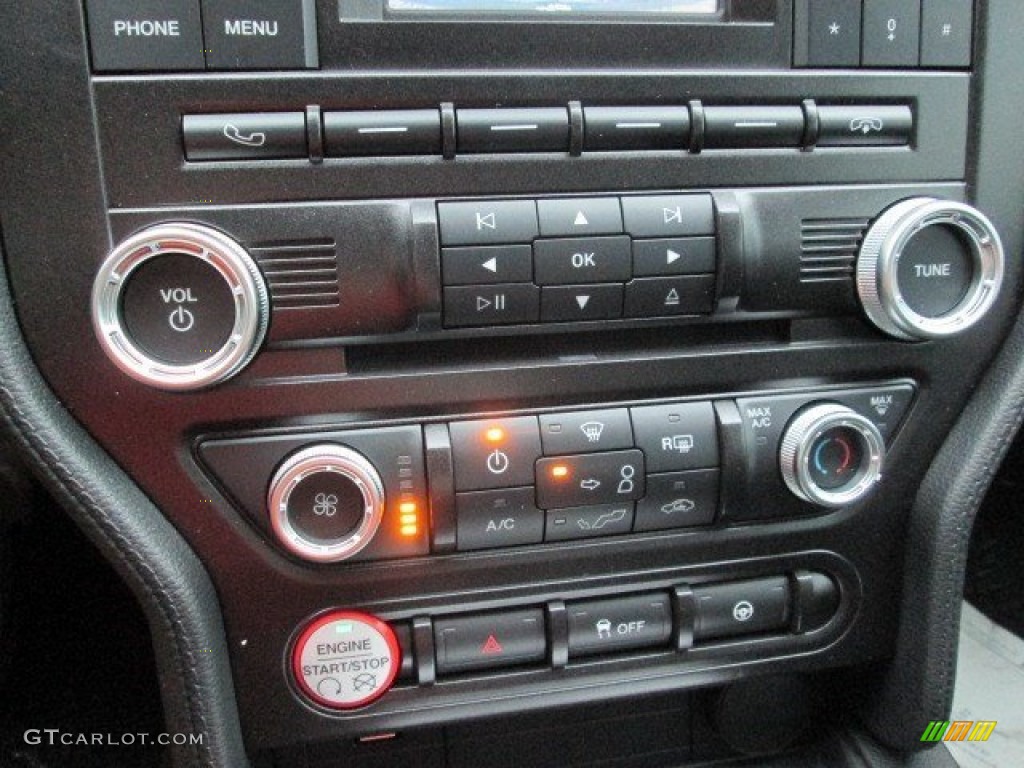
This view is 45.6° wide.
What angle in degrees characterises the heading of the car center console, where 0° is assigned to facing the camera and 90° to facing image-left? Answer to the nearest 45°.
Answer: approximately 0°
